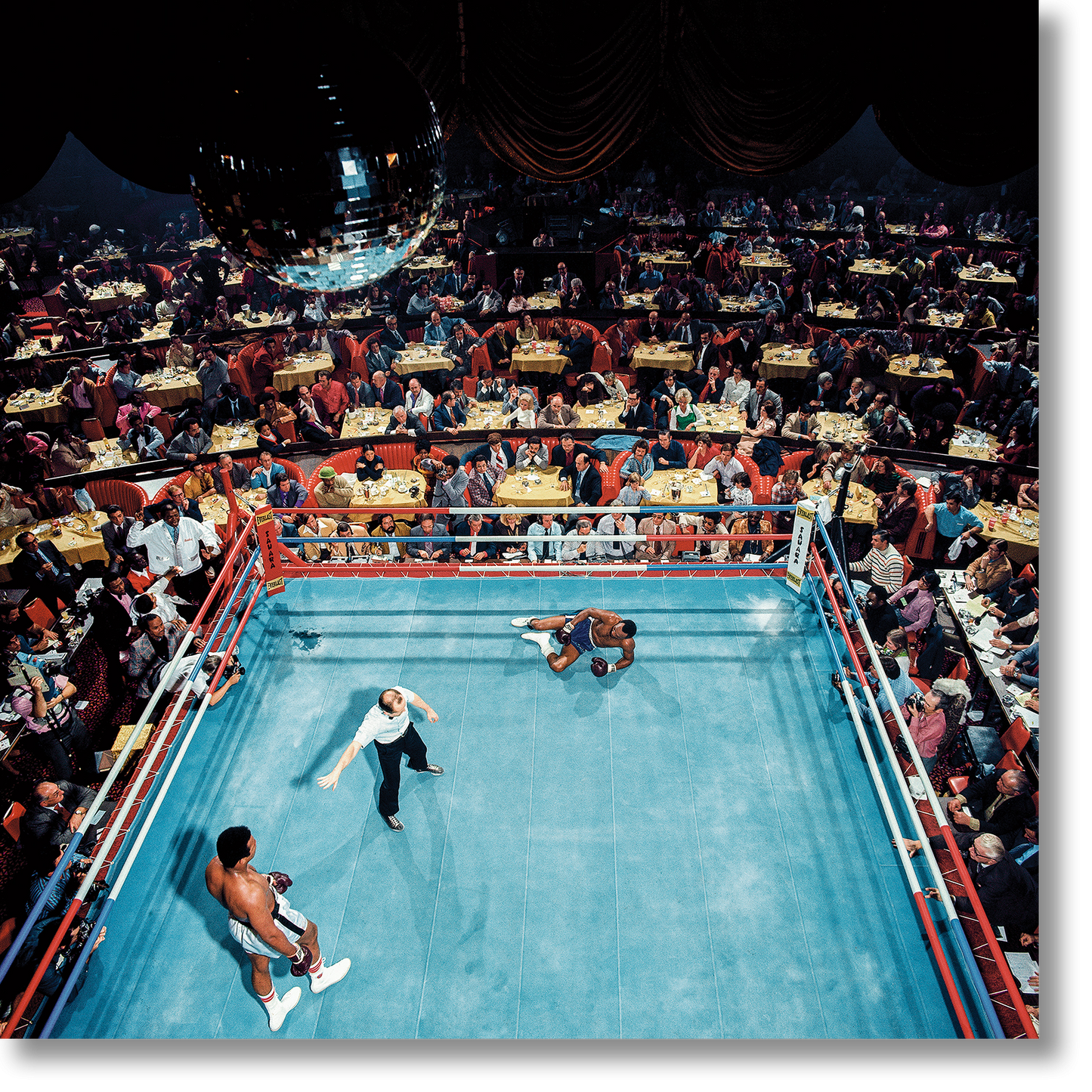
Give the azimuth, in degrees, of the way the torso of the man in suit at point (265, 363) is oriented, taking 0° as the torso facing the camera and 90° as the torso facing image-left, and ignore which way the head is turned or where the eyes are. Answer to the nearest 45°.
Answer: approximately 315°

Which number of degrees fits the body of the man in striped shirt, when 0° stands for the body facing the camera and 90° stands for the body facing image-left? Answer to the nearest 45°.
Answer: approximately 45°

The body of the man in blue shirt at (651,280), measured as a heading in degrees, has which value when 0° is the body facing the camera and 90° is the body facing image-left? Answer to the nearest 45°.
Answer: approximately 0°

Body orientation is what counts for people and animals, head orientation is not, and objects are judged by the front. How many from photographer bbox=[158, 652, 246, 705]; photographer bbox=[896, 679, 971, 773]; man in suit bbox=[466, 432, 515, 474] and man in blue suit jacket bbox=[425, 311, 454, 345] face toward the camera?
2

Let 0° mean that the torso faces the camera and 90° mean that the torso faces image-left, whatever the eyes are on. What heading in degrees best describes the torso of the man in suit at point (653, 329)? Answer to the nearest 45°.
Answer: approximately 0°
